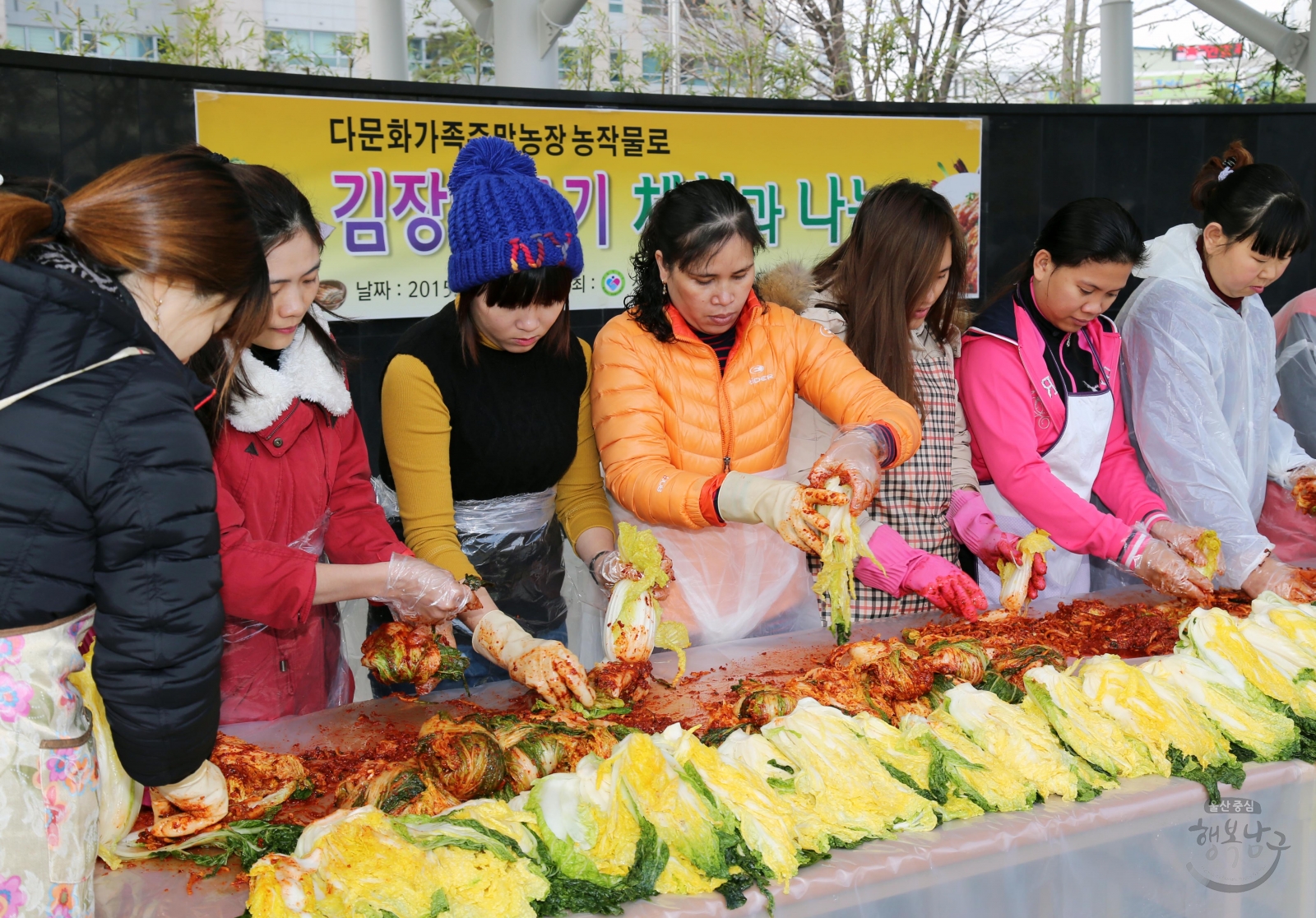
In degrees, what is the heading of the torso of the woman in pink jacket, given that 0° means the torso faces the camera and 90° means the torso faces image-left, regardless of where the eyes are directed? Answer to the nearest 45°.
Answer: approximately 315°

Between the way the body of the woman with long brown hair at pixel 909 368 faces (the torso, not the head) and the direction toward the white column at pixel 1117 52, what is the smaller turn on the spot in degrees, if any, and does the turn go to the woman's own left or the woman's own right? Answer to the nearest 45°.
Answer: approximately 135° to the woman's own left

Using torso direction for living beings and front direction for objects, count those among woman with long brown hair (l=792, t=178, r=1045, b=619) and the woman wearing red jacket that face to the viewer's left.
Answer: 0

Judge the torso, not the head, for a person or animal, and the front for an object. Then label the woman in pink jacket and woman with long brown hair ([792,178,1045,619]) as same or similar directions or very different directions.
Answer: same or similar directions

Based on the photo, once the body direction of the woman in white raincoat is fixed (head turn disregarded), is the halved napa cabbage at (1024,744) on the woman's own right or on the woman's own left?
on the woman's own right

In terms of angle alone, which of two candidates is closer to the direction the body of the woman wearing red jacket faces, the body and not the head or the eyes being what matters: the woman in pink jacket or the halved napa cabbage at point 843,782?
the halved napa cabbage

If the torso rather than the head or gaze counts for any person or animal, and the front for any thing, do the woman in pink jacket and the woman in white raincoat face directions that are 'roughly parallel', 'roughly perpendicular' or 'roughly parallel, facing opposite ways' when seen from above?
roughly parallel

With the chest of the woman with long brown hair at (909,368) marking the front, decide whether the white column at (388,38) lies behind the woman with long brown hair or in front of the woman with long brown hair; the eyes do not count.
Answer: behind

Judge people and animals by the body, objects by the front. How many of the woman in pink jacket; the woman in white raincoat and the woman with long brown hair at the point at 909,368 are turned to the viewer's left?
0

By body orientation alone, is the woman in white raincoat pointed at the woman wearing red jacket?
no

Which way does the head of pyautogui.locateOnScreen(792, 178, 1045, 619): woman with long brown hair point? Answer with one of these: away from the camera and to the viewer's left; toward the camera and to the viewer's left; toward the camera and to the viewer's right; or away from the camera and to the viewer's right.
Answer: toward the camera and to the viewer's right

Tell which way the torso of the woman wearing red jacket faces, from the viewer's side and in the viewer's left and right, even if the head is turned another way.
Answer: facing the viewer and to the right of the viewer

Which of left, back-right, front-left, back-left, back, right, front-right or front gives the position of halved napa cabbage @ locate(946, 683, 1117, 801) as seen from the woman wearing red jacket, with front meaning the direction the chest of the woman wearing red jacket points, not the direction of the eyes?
front

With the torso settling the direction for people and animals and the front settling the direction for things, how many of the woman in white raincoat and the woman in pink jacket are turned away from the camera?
0

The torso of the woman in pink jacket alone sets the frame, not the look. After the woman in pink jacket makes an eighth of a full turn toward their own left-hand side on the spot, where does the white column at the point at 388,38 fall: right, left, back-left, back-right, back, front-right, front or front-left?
back-left

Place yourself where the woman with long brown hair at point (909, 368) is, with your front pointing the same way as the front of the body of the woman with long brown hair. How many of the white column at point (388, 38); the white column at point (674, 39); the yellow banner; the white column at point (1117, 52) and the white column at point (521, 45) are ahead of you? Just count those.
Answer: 0

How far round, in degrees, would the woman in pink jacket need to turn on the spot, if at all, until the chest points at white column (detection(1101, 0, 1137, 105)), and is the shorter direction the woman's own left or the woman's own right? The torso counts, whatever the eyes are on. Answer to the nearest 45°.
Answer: approximately 135° to the woman's own left

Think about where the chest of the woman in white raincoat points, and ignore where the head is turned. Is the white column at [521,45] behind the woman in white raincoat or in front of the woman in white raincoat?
behind
